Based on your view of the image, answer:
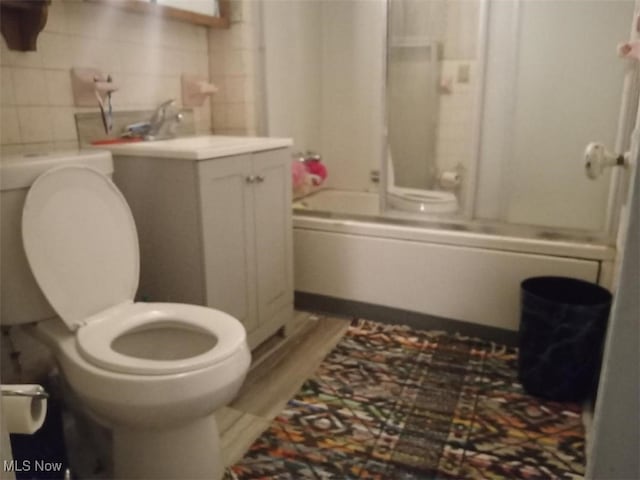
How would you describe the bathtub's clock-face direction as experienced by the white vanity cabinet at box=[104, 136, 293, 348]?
The bathtub is roughly at 10 o'clock from the white vanity cabinet.

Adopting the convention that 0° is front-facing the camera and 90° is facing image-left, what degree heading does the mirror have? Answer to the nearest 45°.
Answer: approximately 315°

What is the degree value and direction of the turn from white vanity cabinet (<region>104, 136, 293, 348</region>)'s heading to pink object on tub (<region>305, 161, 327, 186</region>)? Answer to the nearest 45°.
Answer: approximately 90° to its left

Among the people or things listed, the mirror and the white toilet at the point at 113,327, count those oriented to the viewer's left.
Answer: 0

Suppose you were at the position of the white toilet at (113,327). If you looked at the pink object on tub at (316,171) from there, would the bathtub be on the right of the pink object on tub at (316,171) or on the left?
right

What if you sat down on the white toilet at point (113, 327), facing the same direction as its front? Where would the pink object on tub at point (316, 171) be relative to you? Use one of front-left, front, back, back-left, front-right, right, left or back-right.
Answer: left

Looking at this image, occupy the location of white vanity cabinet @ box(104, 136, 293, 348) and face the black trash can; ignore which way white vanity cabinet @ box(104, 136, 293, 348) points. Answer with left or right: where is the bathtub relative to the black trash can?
left

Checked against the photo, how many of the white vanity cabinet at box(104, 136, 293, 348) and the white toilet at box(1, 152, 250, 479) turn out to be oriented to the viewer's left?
0

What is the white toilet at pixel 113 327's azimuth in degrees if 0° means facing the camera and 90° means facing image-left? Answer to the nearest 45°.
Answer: approximately 315°

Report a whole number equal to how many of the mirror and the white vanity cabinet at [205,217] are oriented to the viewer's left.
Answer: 0
